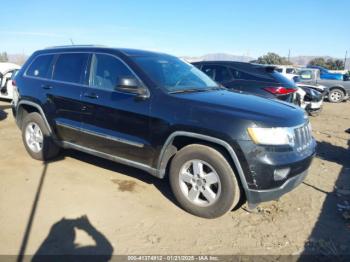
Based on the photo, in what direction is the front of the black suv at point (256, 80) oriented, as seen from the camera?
facing away from the viewer and to the left of the viewer

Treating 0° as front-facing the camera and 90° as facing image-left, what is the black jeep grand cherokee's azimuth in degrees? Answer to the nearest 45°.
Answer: approximately 315°

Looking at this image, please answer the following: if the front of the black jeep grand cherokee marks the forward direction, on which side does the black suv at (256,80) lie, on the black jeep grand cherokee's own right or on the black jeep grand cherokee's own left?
on the black jeep grand cherokee's own left

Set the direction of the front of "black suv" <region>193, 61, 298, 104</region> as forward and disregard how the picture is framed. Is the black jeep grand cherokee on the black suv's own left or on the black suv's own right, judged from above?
on the black suv's own left

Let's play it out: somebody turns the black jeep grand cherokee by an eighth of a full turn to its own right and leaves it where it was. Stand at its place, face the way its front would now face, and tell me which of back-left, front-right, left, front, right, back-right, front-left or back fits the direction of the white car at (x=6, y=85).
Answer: back-right

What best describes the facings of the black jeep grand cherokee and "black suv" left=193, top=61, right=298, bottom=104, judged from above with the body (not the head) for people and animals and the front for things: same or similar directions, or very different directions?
very different directions
